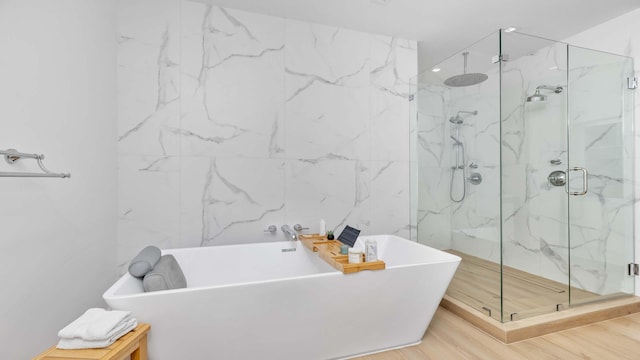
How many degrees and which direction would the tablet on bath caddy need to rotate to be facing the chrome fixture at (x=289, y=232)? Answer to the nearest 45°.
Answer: approximately 45° to its right

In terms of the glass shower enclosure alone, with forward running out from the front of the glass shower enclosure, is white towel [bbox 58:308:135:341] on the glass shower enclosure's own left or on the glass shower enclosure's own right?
on the glass shower enclosure's own right

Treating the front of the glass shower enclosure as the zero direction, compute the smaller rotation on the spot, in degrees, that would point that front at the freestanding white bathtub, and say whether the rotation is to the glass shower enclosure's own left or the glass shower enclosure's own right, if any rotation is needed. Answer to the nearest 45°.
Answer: approximately 90° to the glass shower enclosure's own right

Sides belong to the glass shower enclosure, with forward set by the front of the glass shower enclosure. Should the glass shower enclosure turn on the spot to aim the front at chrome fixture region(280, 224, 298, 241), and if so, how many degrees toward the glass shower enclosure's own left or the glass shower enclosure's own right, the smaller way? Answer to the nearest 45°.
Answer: approximately 90° to the glass shower enclosure's own right

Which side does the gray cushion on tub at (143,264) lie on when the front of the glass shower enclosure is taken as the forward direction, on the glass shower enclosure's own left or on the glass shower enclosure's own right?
on the glass shower enclosure's own right

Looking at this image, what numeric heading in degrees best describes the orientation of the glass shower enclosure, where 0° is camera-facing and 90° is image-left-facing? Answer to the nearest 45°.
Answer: approximately 315°

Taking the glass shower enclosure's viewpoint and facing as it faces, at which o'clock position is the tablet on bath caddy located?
The tablet on bath caddy is roughly at 3 o'clock from the glass shower enclosure.

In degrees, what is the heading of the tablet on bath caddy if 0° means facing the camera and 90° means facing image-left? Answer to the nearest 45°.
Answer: approximately 45°
